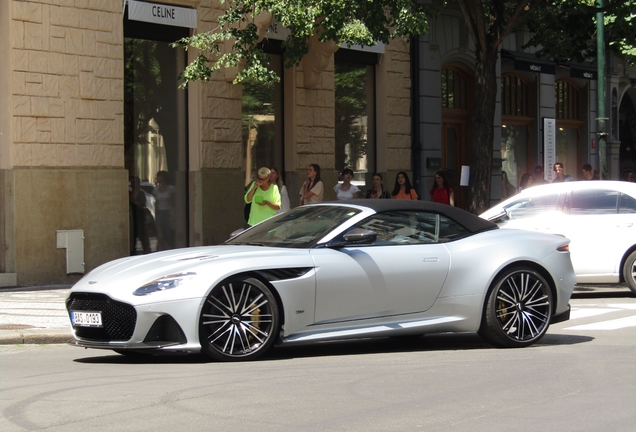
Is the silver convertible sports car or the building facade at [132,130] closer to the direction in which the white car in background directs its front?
the building facade

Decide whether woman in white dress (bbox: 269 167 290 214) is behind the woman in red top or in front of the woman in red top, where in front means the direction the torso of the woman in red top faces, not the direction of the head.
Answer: in front

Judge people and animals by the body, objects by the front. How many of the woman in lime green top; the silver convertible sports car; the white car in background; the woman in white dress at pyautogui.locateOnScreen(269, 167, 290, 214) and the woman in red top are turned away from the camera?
0

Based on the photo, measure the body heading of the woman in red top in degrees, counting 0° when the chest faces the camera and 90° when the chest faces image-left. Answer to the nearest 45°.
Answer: approximately 45°

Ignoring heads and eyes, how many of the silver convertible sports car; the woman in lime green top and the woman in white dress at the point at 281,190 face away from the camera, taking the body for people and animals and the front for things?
0

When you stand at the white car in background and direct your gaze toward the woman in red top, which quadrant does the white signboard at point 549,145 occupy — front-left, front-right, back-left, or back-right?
front-right

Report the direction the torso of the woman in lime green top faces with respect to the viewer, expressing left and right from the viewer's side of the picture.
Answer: facing the viewer and to the left of the viewer

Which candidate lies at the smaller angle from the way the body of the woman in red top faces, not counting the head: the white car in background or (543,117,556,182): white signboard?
the white car in background

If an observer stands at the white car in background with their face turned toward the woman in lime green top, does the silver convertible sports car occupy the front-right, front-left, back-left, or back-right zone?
front-left

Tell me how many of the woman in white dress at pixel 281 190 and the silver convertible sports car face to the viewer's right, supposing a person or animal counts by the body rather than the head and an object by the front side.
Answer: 0

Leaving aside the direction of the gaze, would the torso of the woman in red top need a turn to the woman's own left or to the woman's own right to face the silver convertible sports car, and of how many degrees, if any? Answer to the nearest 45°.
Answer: approximately 45° to the woman's own left

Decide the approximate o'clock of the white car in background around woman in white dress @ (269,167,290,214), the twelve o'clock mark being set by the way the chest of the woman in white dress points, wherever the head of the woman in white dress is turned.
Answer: The white car in background is roughly at 8 o'clock from the woman in white dress.

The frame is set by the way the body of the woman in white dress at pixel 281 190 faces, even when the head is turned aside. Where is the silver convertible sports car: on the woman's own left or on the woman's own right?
on the woman's own left

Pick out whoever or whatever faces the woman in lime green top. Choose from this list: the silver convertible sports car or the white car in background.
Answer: the white car in background

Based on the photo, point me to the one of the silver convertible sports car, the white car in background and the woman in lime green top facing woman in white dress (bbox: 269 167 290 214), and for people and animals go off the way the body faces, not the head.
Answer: the white car in background

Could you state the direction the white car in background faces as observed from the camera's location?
facing to the left of the viewer
